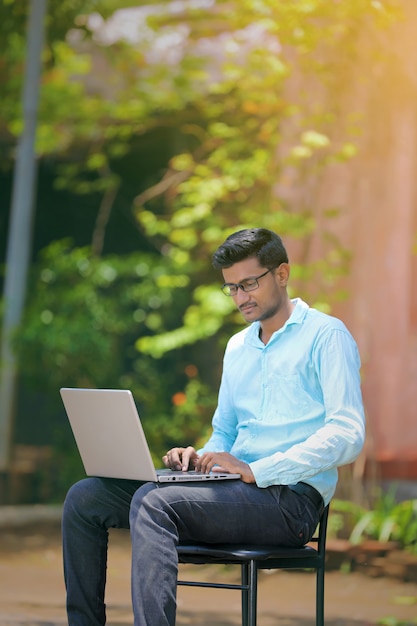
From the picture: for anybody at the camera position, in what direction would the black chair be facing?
facing the viewer and to the left of the viewer

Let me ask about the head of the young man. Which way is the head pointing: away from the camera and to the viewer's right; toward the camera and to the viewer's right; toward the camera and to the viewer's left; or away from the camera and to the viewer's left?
toward the camera and to the viewer's left

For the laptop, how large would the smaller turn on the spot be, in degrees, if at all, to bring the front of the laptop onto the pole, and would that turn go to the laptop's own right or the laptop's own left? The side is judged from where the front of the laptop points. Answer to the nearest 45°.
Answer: approximately 45° to the laptop's own left

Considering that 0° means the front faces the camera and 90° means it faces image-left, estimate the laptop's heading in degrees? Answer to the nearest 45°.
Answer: approximately 225°

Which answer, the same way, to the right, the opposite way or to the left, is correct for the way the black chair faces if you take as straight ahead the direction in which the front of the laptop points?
the opposite way

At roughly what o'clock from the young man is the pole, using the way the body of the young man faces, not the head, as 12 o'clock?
The pole is roughly at 4 o'clock from the young man.
